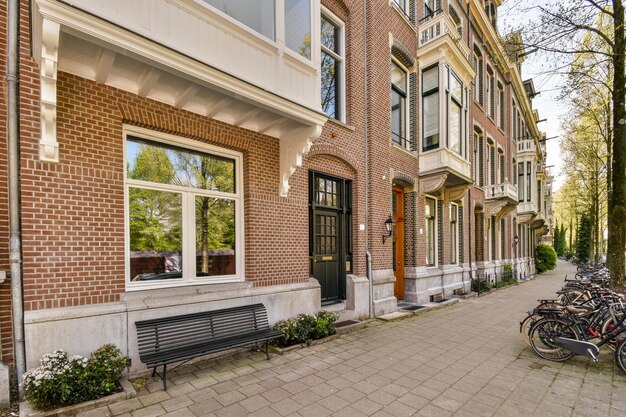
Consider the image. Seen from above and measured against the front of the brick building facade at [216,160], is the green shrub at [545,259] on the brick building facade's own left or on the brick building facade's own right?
on the brick building facade's own left

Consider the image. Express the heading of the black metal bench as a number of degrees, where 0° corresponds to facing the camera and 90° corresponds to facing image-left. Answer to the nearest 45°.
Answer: approximately 315°

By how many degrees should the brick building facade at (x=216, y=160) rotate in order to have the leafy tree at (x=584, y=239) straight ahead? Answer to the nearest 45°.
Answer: approximately 90° to its left

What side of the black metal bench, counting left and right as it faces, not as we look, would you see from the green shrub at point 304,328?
left

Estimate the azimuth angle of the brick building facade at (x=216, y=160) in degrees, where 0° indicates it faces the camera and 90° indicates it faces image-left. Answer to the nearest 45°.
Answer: approximately 315°

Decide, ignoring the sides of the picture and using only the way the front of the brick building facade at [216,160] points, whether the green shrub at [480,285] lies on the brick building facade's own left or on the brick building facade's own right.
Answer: on the brick building facade's own left
